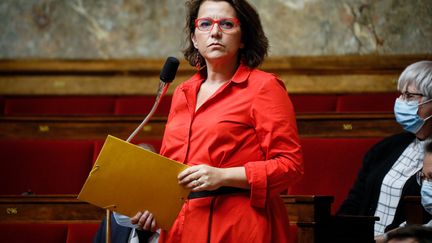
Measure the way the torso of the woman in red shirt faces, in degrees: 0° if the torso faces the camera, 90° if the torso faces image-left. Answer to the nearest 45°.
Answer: approximately 45°

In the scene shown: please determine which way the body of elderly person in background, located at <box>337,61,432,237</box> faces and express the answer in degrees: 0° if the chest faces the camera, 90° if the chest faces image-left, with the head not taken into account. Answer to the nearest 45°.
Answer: approximately 45°

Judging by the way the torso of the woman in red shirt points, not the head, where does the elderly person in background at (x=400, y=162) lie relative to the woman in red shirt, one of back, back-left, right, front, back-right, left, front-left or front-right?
back
